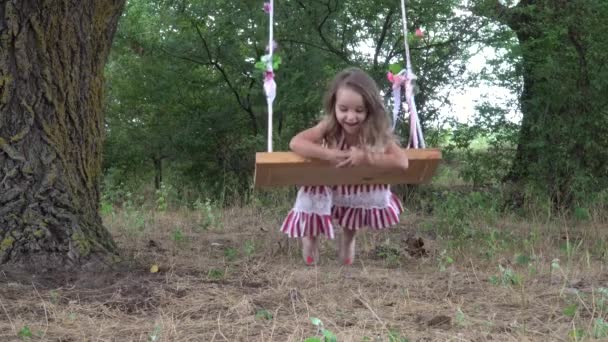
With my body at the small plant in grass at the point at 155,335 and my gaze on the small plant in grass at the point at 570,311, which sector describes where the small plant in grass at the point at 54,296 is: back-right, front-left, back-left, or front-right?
back-left

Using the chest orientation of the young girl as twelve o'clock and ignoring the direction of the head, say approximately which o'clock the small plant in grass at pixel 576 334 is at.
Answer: The small plant in grass is roughly at 11 o'clock from the young girl.

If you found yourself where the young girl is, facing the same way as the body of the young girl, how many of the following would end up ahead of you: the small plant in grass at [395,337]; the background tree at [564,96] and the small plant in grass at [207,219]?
1

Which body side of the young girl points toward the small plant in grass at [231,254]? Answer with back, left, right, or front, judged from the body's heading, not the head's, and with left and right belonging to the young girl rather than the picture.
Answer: right

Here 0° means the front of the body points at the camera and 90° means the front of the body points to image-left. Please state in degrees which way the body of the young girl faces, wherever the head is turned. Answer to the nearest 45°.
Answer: approximately 0°

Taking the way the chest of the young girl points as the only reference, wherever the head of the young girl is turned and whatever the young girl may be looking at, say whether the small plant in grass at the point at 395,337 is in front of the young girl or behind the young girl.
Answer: in front

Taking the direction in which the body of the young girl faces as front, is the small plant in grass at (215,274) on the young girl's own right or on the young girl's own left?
on the young girl's own right

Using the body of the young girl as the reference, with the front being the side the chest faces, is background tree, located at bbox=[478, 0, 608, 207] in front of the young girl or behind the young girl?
behind

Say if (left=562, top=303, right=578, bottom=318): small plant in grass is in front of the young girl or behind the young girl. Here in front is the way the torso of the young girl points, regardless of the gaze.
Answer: in front

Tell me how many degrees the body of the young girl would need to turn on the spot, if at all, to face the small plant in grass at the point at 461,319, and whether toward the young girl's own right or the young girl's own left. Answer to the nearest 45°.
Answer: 0° — they already face it

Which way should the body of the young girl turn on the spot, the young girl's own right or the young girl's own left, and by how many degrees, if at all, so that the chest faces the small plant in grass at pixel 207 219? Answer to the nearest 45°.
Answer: approximately 135° to the young girl's own right

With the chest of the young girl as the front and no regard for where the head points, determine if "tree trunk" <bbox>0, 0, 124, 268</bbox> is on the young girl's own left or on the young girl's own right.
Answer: on the young girl's own right

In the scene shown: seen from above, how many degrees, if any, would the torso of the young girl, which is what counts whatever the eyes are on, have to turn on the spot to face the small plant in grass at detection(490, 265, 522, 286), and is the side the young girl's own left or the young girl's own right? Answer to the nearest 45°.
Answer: approximately 45° to the young girl's own left
